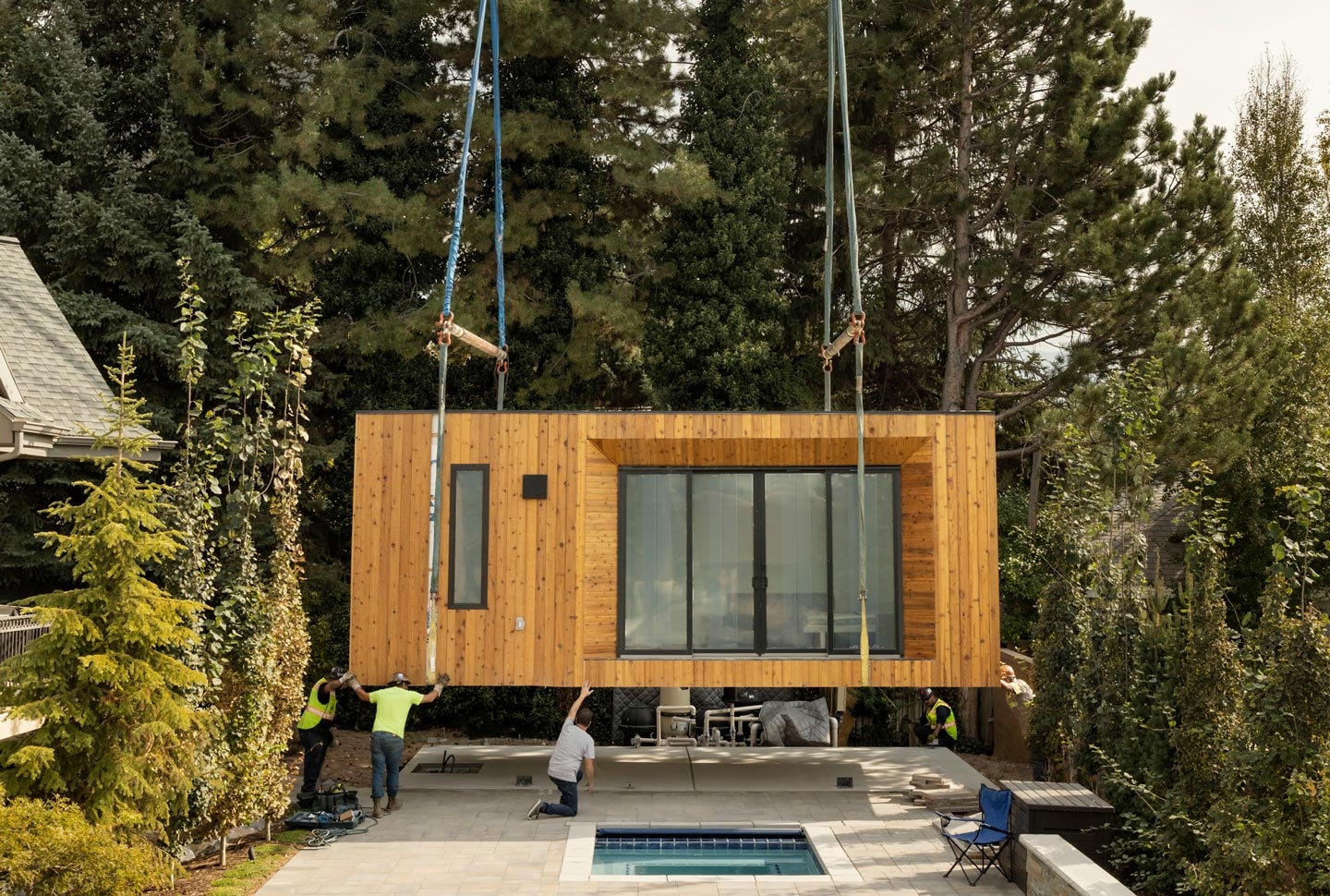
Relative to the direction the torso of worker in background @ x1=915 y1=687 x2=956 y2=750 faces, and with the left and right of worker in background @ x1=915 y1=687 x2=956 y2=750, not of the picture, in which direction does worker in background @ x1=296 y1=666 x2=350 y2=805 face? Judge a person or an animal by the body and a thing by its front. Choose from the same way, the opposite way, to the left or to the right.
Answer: the opposite way

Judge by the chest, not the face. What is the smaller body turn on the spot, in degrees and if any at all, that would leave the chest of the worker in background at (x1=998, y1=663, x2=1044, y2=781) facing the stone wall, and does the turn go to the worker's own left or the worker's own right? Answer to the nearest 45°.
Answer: approximately 90° to the worker's own left

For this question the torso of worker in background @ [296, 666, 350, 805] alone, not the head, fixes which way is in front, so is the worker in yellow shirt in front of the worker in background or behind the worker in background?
in front

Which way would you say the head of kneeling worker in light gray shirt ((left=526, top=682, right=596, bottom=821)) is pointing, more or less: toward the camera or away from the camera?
away from the camera

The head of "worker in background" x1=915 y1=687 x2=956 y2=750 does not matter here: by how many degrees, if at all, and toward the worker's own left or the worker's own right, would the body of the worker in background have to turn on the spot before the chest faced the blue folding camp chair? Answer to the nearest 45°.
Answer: approximately 45° to the worker's own left

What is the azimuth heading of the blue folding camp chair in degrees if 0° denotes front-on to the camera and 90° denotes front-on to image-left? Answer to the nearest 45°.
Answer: approximately 45°

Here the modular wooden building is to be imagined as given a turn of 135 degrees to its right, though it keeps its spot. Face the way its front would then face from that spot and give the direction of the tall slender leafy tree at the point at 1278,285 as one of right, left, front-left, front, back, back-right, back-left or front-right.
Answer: right

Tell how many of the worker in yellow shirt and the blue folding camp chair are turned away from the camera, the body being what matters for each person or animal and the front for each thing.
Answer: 1

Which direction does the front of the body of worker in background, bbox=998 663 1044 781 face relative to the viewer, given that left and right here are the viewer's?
facing to the left of the viewer

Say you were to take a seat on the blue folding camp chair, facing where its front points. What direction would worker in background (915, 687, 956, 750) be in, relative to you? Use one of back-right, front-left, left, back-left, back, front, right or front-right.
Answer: back-right
